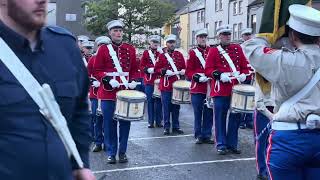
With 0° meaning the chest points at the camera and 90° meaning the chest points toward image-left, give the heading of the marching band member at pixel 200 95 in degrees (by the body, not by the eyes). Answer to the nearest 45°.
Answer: approximately 315°

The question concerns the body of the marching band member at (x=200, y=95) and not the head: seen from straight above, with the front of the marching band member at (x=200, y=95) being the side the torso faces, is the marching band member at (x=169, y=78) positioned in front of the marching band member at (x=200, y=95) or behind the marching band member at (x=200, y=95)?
behind

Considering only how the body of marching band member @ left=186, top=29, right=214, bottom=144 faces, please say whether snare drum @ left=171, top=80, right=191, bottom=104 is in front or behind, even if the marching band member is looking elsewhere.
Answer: behind

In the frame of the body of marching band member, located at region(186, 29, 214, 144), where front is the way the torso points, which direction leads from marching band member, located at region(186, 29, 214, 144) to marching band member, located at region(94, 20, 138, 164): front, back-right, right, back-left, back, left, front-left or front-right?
right

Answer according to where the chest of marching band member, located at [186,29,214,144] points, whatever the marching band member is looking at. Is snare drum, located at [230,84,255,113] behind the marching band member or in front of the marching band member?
in front

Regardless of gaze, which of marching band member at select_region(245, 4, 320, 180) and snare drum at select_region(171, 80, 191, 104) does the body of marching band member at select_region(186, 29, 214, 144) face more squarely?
the marching band member

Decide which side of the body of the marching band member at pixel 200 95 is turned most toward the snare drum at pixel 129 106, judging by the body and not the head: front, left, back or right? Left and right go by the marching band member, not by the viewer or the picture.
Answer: right

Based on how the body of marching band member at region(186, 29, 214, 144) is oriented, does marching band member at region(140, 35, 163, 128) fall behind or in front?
behind

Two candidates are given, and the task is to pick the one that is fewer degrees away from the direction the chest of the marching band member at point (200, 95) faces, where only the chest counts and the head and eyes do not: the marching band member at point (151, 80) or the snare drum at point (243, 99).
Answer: the snare drum
